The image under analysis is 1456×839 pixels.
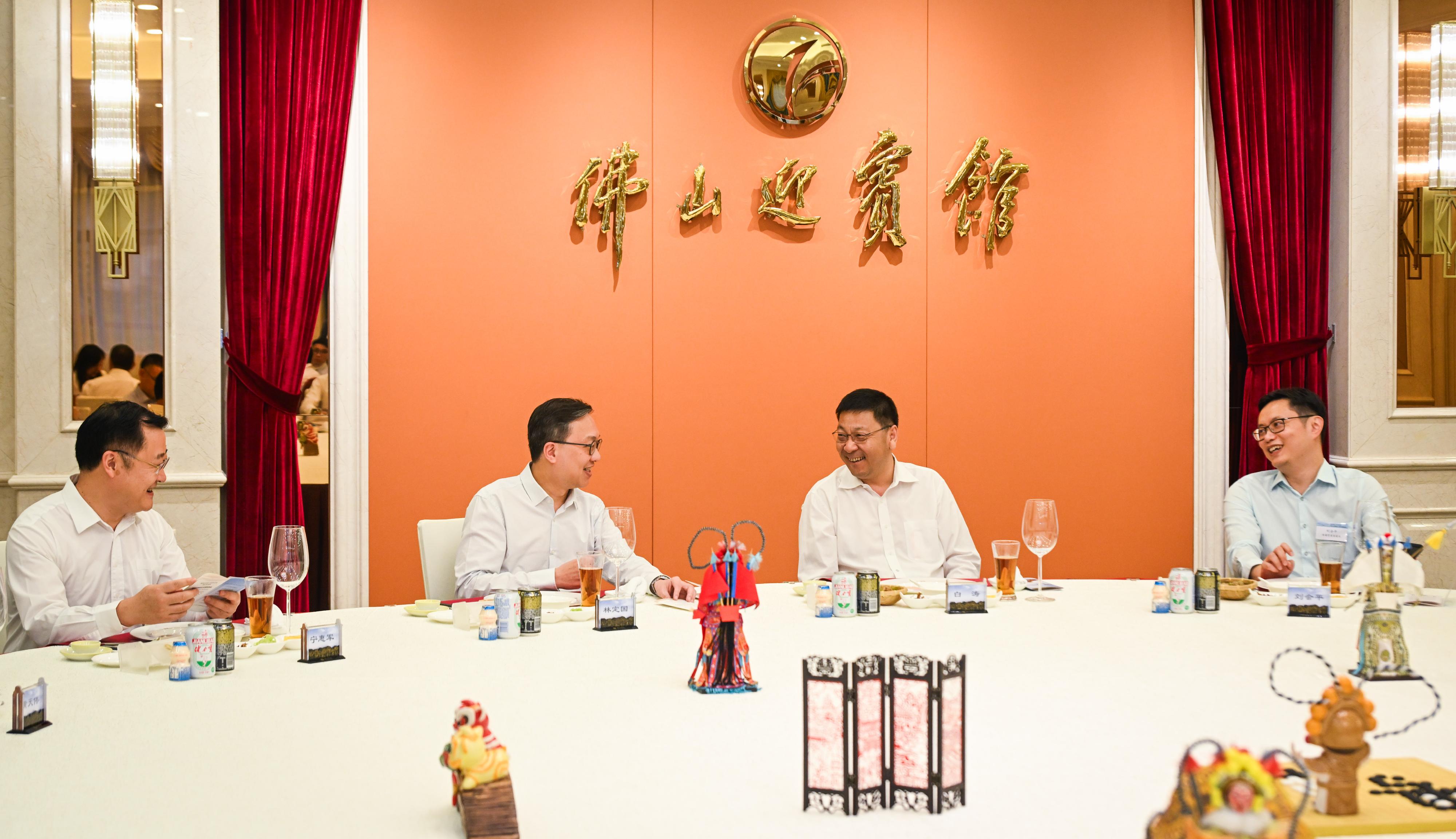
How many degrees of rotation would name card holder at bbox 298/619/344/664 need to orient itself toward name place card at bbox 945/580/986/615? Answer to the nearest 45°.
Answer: approximately 45° to its left

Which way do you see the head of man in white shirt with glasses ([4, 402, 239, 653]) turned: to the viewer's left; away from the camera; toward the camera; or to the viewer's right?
to the viewer's right

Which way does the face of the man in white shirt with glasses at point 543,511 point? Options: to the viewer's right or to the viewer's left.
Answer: to the viewer's right

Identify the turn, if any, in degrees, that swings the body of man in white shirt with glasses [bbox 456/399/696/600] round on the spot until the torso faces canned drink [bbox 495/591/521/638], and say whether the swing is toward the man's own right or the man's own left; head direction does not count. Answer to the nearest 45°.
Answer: approximately 45° to the man's own right

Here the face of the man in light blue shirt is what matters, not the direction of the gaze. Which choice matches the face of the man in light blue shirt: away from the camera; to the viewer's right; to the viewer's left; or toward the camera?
to the viewer's left
